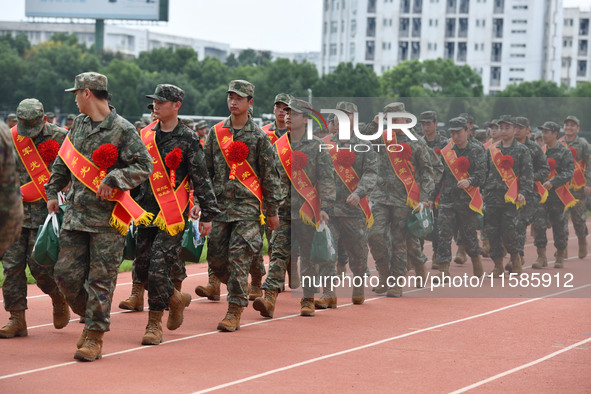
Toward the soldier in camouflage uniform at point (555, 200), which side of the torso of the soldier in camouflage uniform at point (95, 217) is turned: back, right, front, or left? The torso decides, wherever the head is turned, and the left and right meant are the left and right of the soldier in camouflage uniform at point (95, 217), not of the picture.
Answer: back

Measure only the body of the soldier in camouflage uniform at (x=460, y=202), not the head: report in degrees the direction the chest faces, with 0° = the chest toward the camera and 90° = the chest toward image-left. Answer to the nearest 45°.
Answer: approximately 45°

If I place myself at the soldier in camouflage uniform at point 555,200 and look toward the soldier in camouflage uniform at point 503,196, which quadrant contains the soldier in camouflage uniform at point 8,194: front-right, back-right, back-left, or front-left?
front-left

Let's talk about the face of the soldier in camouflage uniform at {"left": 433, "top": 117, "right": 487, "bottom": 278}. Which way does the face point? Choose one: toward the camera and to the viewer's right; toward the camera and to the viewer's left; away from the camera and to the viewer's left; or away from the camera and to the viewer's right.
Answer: toward the camera and to the viewer's left

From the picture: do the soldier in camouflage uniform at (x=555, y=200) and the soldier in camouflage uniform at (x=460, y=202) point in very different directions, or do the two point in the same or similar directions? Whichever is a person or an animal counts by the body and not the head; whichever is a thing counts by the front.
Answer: same or similar directions

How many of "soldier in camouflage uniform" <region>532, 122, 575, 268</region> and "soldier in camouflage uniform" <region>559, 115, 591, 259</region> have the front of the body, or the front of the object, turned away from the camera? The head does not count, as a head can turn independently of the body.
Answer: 0

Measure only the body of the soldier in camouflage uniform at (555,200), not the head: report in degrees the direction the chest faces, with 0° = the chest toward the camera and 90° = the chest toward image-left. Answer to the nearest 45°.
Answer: approximately 45°

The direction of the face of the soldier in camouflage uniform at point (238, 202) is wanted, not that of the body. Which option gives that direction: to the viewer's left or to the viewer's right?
to the viewer's left

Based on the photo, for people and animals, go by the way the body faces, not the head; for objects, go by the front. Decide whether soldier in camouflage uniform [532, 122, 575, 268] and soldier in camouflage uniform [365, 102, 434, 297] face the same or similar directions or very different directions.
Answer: same or similar directions

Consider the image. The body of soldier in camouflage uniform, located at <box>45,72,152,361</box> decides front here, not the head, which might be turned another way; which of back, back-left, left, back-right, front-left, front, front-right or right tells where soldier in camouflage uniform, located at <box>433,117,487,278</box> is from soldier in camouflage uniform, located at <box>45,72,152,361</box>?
back

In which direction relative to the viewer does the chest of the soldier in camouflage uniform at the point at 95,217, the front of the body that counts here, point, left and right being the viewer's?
facing the viewer and to the left of the viewer

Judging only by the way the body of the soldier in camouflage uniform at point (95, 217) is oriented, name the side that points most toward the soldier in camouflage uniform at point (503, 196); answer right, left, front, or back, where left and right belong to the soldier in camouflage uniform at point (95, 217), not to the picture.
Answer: back

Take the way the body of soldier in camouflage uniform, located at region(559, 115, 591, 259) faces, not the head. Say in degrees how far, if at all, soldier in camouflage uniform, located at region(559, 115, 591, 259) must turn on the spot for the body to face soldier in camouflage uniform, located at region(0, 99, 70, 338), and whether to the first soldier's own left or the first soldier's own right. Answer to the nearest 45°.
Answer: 0° — they already face them

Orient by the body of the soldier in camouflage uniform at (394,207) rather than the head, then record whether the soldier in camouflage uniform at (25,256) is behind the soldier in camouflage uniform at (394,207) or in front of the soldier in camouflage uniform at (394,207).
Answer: in front
